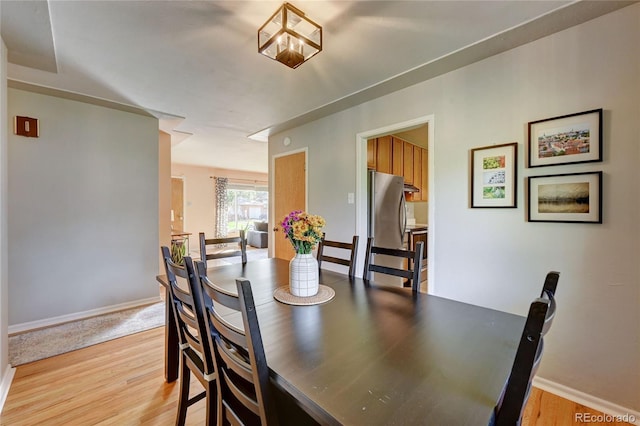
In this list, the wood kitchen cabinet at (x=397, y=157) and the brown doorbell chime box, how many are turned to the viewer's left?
0

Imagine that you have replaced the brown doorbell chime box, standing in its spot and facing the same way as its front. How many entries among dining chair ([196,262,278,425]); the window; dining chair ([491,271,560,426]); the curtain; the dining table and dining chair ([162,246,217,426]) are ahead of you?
4

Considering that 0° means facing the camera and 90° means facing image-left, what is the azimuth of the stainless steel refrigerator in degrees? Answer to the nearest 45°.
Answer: approximately 315°

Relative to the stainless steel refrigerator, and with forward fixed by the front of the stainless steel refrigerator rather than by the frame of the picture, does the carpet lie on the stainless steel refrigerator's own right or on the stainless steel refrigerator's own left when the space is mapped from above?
on the stainless steel refrigerator's own right

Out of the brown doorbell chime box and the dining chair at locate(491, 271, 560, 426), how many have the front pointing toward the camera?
1

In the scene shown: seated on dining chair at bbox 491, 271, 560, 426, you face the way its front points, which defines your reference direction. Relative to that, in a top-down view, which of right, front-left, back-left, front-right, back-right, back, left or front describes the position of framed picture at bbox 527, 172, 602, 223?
right

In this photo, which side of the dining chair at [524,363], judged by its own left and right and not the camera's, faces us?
left

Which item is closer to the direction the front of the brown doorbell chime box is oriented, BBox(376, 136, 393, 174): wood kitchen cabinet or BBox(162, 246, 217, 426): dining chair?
the dining chair

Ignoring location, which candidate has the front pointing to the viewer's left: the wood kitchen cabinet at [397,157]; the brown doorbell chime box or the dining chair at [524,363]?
the dining chair

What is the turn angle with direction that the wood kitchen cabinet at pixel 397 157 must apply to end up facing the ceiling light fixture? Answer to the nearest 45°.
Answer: approximately 45° to its right

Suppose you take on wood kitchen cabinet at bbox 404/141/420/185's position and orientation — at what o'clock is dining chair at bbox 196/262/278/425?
The dining chair is roughly at 2 o'clock from the wood kitchen cabinet.

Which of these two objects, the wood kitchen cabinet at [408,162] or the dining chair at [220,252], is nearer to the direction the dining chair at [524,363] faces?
the dining chair

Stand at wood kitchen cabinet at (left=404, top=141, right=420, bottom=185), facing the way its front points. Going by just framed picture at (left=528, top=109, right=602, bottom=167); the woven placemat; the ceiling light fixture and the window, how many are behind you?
1

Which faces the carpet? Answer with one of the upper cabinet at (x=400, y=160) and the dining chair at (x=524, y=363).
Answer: the dining chair

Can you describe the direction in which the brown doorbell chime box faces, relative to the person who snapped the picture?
facing the viewer

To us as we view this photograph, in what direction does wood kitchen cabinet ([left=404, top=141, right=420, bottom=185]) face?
facing the viewer and to the right of the viewer

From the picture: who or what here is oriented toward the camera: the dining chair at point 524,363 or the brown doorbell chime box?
the brown doorbell chime box

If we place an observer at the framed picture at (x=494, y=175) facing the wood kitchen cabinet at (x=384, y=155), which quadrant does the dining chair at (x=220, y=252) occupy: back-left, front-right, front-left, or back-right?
front-left
